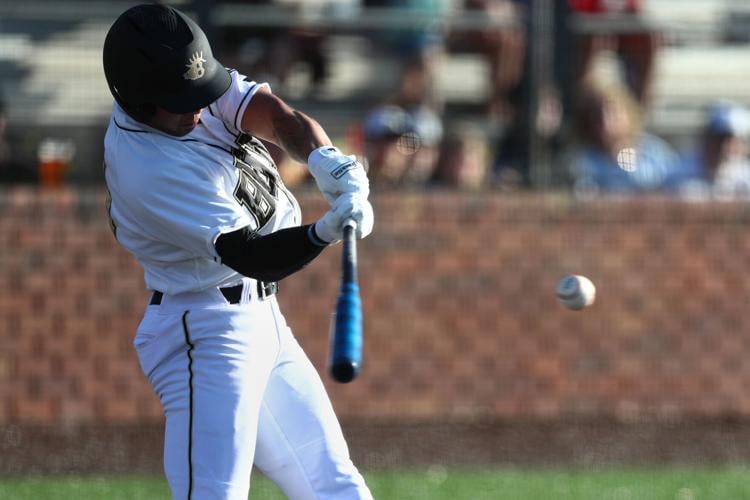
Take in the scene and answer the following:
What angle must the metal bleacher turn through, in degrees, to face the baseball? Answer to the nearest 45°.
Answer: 0° — it already faces it

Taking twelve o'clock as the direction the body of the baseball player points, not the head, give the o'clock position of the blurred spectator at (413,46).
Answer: The blurred spectator is roughly at 8 o'clock from the baseball player.

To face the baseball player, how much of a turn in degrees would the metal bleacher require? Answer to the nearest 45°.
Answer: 0° — it already faces them

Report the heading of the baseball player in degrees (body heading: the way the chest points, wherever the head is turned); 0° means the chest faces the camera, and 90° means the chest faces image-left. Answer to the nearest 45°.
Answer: approximately 315°

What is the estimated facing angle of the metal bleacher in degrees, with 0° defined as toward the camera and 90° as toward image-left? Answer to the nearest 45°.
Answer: approximately 0°

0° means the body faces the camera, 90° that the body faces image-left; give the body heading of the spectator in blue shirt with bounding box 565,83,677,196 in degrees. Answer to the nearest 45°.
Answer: approximately 0°

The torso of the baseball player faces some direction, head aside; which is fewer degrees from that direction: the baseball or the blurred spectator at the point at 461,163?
the baseball

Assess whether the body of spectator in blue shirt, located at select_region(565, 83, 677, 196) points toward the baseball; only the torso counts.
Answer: yes
